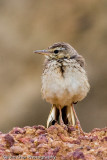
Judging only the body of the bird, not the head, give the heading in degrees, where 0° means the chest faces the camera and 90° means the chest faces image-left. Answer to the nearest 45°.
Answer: approximately 0°
